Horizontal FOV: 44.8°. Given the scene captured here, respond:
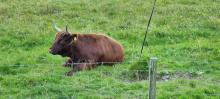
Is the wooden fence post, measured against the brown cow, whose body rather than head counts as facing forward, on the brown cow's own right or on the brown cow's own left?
on the brown cow's own left

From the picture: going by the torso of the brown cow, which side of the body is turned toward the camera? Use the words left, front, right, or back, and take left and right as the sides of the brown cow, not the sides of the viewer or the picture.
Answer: left
